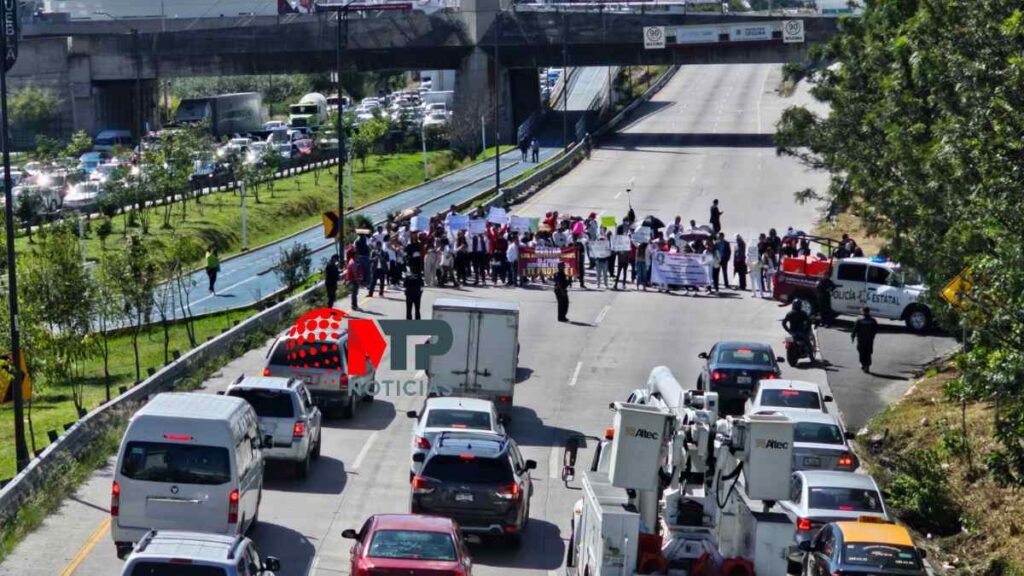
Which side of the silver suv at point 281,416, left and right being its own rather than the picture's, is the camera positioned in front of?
back

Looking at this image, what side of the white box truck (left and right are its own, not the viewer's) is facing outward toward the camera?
back

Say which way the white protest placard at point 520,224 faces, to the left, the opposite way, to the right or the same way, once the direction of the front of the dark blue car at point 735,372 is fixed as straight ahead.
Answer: the opposite way

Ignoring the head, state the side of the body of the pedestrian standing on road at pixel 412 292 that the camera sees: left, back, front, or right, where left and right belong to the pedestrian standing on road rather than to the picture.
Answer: back

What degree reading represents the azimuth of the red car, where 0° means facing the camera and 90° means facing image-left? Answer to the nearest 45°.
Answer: approximately 180°

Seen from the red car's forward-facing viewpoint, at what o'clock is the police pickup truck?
The police pickup truck is roughly at 1 o'clock from the red car.

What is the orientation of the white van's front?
away from the camera

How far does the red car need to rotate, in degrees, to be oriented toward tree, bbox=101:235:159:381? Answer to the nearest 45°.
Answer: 0° — it already faces it

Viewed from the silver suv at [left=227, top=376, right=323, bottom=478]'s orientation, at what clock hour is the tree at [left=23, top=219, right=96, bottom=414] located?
The tree is roughly at 11 o'clock from the silver suv.

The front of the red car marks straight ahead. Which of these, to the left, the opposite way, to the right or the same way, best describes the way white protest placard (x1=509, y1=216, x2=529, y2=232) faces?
the opposite way

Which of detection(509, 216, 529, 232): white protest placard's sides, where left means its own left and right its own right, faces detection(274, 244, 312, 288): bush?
right

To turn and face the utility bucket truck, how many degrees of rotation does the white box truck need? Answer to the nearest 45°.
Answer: approximately 180°

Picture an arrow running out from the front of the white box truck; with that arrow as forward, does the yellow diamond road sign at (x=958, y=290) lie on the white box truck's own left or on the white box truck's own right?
on the white box truck's own right

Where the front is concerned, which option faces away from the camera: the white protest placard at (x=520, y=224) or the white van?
the white van

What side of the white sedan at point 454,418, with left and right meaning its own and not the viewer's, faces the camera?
back

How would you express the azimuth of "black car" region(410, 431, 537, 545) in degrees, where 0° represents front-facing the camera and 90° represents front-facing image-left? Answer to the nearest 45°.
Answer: approximately 180°
